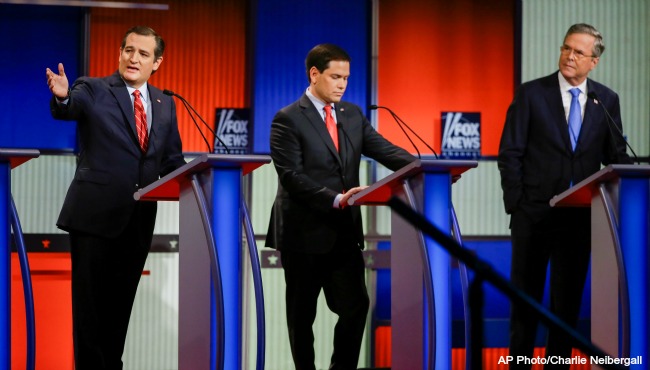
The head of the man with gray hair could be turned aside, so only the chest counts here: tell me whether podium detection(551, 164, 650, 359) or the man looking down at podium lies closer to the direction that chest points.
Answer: the podium

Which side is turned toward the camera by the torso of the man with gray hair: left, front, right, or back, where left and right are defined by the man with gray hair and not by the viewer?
front

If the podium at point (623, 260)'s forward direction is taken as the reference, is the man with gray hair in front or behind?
behind

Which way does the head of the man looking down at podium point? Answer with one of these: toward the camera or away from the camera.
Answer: toward the camera

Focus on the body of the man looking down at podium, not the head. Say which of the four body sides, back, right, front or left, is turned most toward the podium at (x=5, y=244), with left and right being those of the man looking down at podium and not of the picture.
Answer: right

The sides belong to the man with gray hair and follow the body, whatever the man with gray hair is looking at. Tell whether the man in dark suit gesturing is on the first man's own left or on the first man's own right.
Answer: on the first man's own right

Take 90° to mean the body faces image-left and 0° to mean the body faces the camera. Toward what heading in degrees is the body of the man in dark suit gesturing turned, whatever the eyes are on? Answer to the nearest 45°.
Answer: approximately 315°

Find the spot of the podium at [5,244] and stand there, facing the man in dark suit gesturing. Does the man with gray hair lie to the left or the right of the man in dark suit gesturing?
right

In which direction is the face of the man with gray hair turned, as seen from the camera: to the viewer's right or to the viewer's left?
to the viewer's left

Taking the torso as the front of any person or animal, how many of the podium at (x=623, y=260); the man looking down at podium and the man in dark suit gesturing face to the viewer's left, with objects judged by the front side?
0
